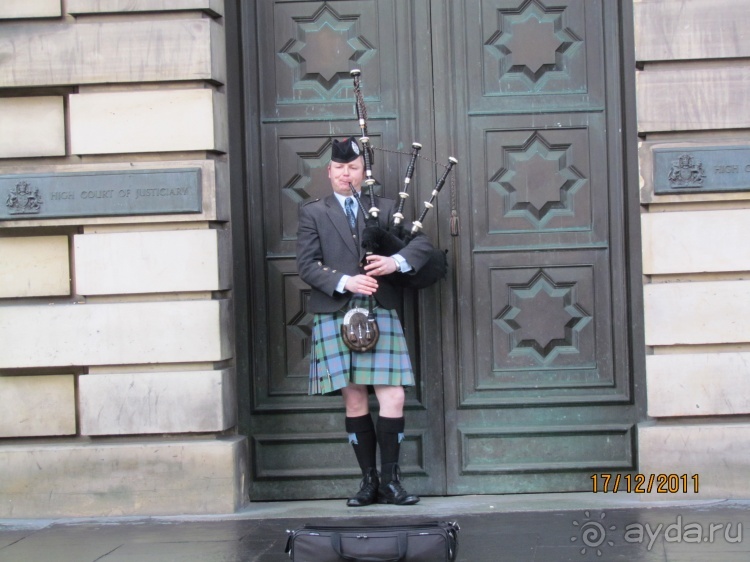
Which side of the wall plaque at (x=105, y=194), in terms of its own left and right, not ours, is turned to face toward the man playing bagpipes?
left

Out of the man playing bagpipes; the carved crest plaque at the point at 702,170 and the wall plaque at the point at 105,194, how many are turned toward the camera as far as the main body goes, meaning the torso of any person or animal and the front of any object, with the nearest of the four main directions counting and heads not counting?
3

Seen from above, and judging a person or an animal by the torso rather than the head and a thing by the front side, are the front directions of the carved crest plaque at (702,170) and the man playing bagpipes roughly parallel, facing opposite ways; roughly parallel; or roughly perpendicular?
roughly parallel

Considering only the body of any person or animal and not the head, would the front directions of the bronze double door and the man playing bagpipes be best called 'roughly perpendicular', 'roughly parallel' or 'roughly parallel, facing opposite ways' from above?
roughly parallel

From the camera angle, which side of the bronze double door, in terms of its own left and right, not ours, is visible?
front

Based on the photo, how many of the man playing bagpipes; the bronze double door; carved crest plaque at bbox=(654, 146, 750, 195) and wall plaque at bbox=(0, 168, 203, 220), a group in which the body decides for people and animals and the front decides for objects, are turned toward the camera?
4

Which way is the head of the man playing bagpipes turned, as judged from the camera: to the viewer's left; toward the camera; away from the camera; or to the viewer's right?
toward the camera

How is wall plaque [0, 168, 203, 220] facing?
toward the camera

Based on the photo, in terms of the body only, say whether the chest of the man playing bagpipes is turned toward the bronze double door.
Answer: no

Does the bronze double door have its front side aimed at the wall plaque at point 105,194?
no

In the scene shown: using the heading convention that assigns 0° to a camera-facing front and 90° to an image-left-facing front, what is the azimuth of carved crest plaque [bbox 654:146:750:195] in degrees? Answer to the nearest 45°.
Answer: approximately 0°

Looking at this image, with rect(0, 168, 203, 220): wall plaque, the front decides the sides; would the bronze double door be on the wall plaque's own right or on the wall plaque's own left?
on the wall plaque's own left

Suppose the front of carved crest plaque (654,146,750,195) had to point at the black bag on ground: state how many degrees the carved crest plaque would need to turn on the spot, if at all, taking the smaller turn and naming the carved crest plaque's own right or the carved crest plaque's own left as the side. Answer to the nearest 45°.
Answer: approximately 45° to the carved crest plaque's own right

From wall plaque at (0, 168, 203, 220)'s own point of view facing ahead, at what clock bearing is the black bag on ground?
The black bag on ground is roughly at 11 o'clock from the wall plaque.

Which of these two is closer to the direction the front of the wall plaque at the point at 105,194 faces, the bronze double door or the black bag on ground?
the black bag on ground

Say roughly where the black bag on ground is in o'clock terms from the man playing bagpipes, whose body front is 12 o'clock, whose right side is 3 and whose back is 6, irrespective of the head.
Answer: The black bag on ground is roughly at 12 o'clock from the man playing bagpipes.
